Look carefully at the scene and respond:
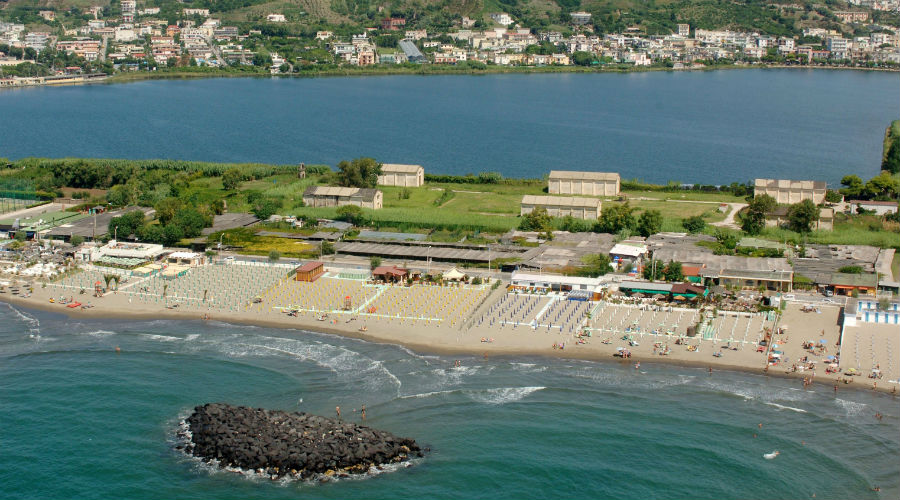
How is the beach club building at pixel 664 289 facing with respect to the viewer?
toward the camera

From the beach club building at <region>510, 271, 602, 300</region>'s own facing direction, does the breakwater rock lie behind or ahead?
ahead

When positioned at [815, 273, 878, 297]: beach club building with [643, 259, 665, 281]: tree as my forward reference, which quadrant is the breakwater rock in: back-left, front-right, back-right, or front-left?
front-left

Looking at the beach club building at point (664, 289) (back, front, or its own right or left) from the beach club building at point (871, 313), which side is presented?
left

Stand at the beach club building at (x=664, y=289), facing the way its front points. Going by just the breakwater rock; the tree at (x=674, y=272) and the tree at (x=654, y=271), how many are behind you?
2

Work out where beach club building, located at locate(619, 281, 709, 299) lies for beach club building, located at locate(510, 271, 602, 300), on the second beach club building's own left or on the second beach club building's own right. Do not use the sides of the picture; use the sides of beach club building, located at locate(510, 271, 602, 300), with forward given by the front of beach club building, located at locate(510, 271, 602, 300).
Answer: on the second beach club building's own left

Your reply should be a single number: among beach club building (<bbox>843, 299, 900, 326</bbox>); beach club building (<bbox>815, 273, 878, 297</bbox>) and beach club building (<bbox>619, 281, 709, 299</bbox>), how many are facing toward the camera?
3

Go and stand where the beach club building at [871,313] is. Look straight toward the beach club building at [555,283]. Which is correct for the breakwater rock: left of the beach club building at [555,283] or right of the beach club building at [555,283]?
left

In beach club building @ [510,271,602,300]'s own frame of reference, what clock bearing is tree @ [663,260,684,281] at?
The tree is roughly at 9 o'clock from the beach club building.

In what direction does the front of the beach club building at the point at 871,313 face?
toward the camera

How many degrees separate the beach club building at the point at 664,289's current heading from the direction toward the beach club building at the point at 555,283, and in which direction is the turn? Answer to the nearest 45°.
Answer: approximately 90° to its right

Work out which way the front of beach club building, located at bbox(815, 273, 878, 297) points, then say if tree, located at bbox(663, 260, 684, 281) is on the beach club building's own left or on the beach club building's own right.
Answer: on the beach club building's own right

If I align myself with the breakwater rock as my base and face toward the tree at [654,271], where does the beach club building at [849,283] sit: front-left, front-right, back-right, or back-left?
front-right
